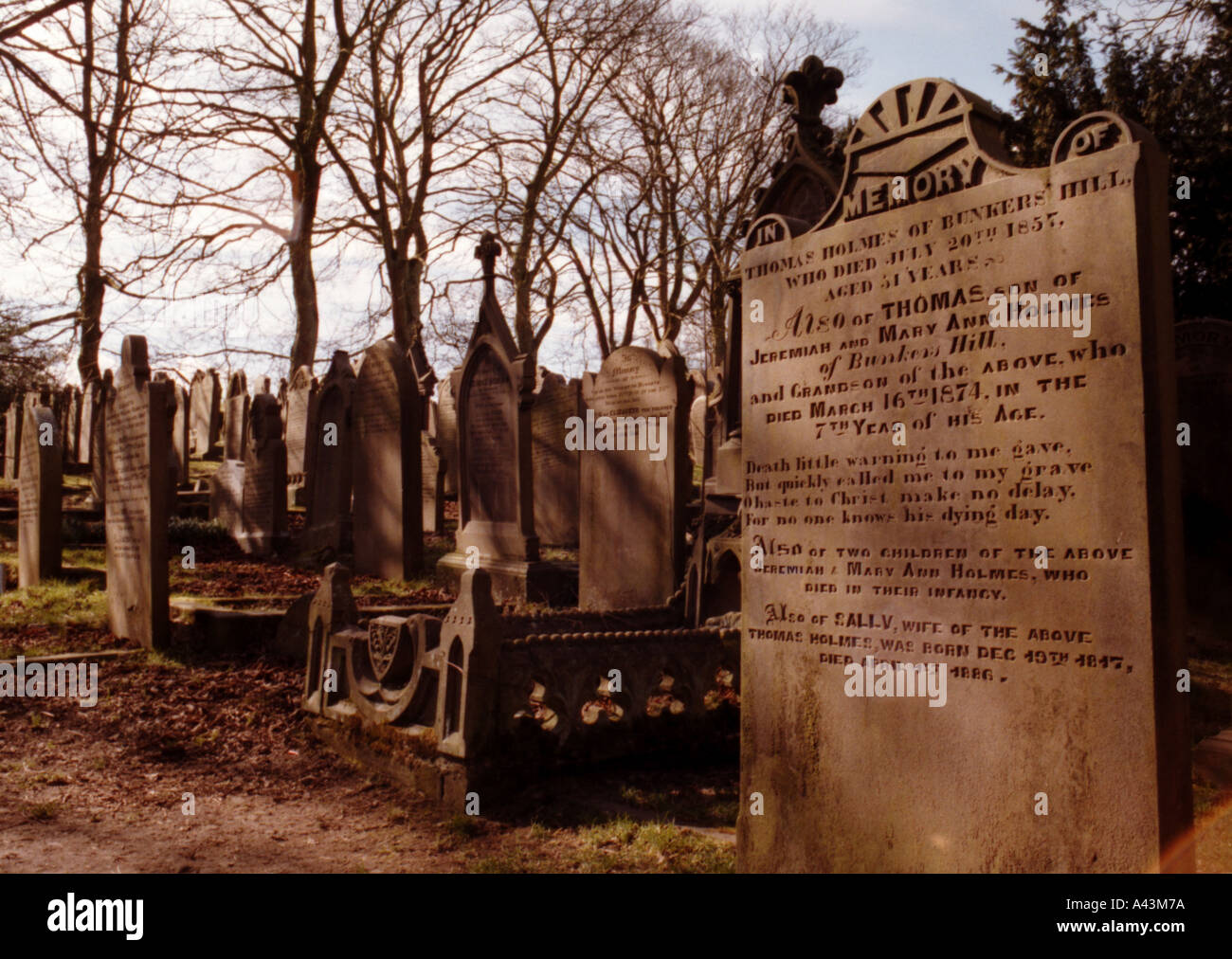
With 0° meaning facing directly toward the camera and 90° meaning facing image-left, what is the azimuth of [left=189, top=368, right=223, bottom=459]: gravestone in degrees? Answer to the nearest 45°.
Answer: approximately 45°

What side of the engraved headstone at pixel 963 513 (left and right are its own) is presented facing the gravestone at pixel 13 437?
right

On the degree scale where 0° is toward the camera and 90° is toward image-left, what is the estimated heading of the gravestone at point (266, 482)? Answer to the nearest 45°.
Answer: approximately 45°

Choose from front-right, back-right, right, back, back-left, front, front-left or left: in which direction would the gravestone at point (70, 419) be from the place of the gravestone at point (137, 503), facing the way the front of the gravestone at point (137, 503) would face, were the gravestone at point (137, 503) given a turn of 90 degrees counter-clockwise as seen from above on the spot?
back-left

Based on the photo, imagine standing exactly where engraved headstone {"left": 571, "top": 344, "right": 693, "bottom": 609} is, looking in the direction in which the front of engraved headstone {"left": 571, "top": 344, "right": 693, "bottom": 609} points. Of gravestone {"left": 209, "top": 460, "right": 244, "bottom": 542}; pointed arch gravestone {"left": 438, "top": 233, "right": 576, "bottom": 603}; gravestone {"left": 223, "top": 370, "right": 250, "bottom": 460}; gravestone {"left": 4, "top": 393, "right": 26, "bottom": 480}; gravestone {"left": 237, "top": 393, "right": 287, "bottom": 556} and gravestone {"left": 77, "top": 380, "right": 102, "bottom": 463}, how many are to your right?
6

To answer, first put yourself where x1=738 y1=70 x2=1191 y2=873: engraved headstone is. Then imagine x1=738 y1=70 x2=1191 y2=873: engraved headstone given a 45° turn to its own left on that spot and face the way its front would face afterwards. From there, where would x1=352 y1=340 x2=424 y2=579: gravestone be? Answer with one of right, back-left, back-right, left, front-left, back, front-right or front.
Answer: back-right

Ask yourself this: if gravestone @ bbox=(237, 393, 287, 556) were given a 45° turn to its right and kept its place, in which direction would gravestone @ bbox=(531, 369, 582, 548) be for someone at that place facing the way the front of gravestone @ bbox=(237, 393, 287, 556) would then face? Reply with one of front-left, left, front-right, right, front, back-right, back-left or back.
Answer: back

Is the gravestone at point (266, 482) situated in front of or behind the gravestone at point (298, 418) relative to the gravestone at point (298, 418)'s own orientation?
in front

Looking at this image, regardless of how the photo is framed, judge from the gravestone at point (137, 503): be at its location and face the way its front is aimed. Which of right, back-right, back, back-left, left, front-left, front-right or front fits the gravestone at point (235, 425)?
back-right

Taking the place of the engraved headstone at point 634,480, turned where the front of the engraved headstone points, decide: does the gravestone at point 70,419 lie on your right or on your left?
on your right

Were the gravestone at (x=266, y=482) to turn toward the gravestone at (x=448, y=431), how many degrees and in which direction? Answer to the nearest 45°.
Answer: approximately 180°
